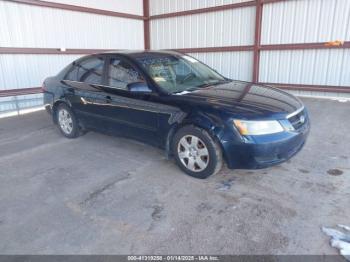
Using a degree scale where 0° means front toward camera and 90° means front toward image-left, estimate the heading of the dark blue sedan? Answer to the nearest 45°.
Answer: approximately 315°
